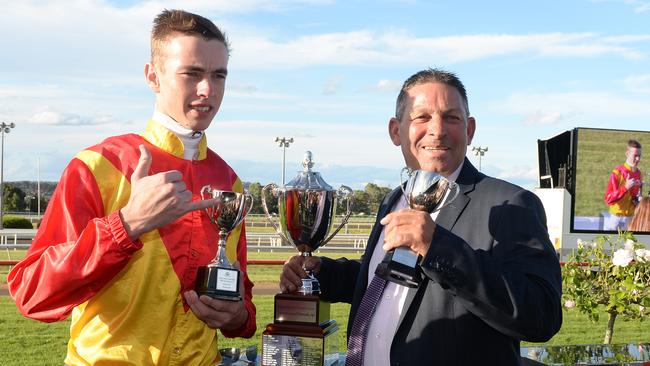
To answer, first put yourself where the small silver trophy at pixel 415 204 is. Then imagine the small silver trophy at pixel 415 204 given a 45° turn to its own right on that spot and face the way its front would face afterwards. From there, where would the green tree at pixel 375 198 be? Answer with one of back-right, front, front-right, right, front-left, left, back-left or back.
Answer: back-right

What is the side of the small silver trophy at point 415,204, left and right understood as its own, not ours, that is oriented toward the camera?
front

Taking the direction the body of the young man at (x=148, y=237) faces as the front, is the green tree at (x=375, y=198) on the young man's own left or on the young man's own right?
on the young man's own left

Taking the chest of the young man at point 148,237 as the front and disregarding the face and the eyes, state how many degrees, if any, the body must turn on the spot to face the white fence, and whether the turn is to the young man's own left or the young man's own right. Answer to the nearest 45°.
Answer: approximately 135° to the young man's own left

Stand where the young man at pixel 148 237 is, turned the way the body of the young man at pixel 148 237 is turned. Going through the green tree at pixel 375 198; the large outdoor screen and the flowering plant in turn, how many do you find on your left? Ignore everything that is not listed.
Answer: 3

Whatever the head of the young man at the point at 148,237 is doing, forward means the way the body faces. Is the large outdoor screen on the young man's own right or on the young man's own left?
on the young man's own left

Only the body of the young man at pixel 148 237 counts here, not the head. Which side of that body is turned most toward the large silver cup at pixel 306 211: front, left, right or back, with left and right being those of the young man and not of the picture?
left

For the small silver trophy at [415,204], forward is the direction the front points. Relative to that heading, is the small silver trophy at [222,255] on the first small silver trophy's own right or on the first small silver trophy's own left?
on the first small silver trophy's own right

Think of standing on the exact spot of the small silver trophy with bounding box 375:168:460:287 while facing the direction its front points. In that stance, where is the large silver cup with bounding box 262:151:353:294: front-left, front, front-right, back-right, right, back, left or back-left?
back-right

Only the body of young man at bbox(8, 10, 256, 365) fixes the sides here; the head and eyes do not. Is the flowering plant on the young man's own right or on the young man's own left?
on the young man's own left

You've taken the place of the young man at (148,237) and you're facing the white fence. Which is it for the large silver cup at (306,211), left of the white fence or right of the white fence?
right

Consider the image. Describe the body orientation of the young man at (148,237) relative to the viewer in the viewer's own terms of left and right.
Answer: facing the viewer and to the right of the viewer

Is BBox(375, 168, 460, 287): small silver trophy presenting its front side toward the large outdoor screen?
no

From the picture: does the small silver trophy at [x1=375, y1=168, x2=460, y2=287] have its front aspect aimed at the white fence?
no

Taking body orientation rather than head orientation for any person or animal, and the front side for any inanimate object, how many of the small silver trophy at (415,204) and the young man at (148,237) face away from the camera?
0
